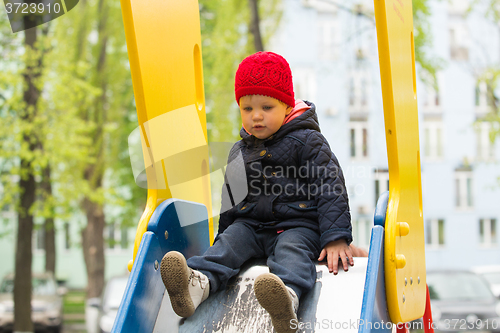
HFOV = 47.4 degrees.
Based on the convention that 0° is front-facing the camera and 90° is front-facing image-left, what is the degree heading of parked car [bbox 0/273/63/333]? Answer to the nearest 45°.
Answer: approximately 0°

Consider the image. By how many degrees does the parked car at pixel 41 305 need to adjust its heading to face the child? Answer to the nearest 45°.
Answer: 0° — it already faces them

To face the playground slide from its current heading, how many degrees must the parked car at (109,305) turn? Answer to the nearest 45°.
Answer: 0° — it already faces it

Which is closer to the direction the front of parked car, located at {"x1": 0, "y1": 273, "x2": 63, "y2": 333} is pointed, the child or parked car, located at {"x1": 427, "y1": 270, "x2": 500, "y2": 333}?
the child

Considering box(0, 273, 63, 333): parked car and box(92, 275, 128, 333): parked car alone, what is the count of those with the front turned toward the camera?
2

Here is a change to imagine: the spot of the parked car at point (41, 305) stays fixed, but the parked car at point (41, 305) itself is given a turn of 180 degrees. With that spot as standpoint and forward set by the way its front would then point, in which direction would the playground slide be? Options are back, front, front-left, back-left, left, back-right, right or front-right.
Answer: back

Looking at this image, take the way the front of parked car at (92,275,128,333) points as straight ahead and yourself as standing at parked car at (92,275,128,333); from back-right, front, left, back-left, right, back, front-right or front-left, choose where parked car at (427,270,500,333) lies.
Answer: left

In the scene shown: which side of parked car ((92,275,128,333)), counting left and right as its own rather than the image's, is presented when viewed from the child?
front

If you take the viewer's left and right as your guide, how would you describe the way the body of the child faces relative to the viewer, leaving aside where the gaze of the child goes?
facing the viewer and to the left of the viewer
